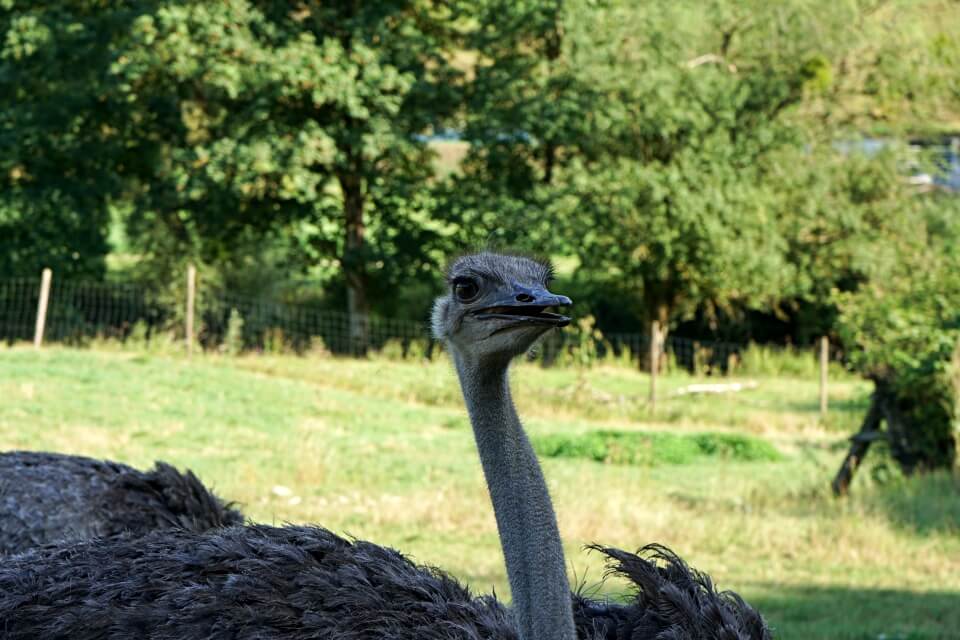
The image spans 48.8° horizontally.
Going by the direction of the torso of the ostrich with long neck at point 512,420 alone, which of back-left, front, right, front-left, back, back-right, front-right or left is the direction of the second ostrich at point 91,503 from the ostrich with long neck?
back

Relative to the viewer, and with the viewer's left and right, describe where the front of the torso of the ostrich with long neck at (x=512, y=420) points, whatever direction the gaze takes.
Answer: facing the viewer and to the right of the viewer

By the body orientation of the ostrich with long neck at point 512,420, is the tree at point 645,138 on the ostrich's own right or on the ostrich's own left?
on the ostrich's own left

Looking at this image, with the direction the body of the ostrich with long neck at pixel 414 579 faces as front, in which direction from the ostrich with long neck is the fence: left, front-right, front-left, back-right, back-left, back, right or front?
back-left

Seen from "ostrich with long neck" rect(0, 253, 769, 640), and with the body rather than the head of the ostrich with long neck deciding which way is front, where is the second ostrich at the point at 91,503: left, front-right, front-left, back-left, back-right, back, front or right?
back

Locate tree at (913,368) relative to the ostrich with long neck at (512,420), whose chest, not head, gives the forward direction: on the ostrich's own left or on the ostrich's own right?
on the ostrich's own left
